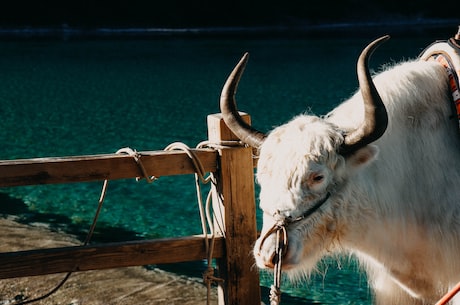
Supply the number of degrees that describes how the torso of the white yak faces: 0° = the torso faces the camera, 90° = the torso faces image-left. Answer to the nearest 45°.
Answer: approximately 45°

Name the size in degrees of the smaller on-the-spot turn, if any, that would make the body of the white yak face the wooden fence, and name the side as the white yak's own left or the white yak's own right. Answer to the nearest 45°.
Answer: approximately 45° to the white yak's own right
